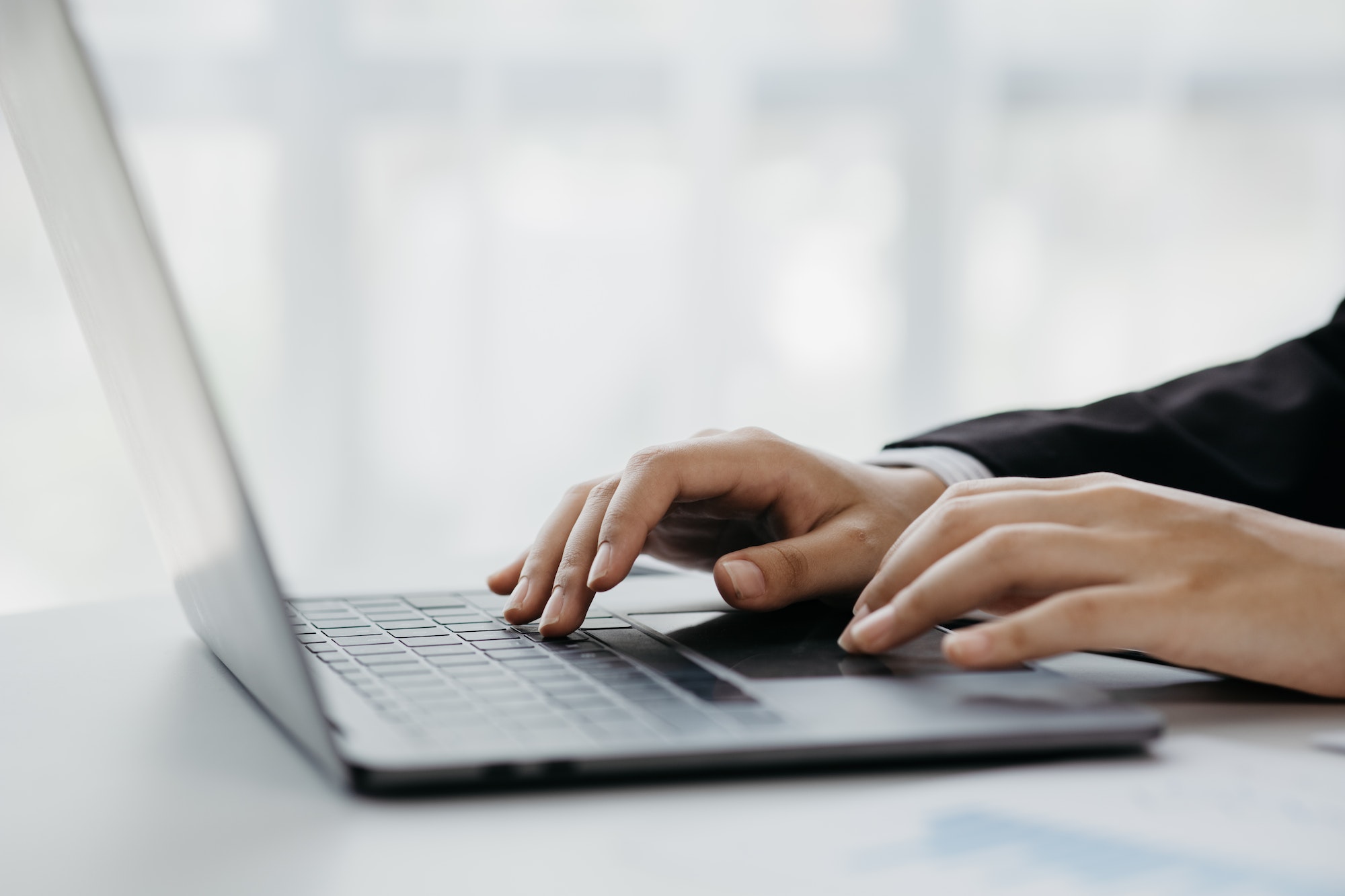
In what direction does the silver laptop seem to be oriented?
to the viewer's right
